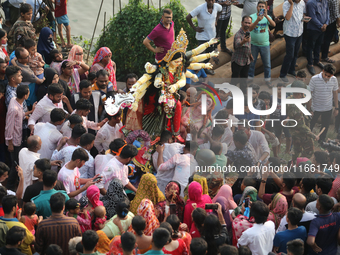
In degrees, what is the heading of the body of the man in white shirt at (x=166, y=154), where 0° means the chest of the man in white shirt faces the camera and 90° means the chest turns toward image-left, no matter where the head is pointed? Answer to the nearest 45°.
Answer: approximately 180°

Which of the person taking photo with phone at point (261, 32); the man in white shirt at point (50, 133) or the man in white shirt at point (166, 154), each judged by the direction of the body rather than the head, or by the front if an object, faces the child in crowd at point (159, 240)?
the person taking photo with phone

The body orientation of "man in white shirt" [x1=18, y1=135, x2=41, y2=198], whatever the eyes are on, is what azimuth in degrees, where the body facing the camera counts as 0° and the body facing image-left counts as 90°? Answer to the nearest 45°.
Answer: approximately 225°

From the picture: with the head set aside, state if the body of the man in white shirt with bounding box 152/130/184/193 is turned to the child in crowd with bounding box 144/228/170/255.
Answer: no

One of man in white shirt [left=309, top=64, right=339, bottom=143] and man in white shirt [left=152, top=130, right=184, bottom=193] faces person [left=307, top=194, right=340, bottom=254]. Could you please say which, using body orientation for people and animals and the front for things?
man in white shirt [left=309, top=64, right=339, bottom=143]

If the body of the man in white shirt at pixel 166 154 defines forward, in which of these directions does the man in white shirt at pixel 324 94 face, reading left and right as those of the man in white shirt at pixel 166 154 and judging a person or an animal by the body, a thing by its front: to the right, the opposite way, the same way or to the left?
the opposite way

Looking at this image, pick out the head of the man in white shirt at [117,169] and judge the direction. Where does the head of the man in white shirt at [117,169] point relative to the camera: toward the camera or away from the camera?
away from the camera

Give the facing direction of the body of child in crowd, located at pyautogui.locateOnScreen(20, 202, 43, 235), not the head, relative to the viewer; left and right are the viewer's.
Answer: facing away from the viewer and to the right of the viewer

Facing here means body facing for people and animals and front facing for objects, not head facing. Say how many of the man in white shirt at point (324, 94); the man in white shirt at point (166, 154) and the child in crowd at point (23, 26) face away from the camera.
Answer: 1

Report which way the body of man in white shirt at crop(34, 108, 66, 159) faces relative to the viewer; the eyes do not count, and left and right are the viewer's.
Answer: facing away from the viewer and to the right of the viewer

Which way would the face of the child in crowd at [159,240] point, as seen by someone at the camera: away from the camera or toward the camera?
away from the camera

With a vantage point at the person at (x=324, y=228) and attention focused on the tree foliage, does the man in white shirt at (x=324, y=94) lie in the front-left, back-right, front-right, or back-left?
front-right

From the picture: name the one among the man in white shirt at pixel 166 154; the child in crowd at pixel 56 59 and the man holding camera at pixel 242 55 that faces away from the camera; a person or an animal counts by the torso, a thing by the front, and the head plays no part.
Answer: the man in white shirt

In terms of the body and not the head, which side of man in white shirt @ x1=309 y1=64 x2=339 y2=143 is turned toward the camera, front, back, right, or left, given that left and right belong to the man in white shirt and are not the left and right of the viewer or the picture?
front

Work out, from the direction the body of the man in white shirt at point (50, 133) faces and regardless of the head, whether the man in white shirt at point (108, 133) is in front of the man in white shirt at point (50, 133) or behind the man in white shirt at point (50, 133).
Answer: in front

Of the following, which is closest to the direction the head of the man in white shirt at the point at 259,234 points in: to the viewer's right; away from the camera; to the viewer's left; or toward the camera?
away from the camera

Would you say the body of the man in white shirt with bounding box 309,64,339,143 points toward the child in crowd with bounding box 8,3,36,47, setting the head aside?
no

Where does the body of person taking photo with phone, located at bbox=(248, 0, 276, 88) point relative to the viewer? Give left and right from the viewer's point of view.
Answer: facing the viewer
